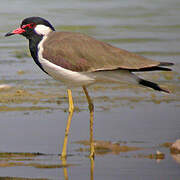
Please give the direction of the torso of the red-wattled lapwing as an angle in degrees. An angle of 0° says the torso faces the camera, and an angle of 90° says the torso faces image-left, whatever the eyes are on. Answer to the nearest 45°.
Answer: approximately 90°
